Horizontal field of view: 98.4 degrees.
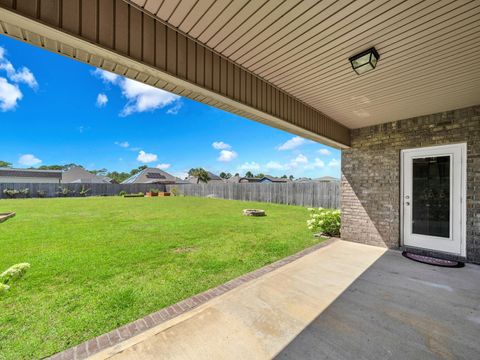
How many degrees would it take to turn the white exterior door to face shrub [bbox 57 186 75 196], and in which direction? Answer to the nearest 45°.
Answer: approximately 45° to its right

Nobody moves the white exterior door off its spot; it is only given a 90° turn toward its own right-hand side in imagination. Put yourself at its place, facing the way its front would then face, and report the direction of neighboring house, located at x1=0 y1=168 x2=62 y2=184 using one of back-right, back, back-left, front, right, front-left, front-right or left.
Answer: front-left

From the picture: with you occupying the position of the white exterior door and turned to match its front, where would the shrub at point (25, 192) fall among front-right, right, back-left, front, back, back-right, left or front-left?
front-right

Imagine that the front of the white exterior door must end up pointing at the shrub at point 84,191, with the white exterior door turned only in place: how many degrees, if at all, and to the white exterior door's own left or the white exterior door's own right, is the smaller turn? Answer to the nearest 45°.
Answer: approximately 45° to the white exterior door's own right

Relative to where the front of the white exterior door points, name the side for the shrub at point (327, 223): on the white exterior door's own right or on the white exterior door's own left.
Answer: on the white exterior door's own right

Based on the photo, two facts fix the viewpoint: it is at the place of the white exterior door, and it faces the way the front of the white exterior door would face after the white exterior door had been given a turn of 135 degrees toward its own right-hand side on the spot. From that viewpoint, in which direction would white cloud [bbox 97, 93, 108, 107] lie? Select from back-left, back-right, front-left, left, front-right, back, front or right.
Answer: left

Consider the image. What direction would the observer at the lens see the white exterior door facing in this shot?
facing the viewer and to the left of the viewer
